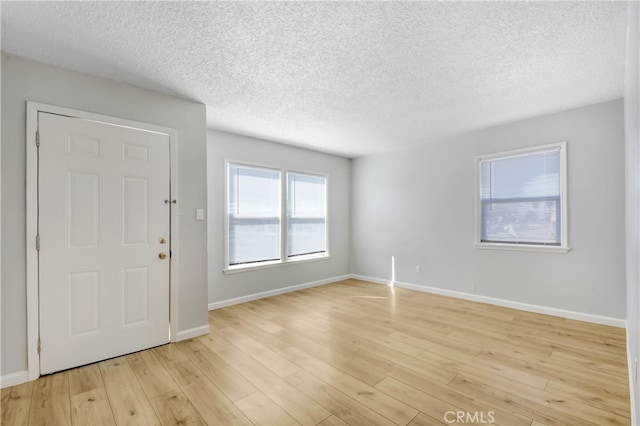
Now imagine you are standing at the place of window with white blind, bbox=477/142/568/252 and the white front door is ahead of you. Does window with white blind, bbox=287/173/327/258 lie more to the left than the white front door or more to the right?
right

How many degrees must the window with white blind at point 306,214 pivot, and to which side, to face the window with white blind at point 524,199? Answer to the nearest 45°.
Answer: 0° — it already faces it

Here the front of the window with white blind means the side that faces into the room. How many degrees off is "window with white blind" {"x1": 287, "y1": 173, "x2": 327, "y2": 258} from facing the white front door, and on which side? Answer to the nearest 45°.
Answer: approximately 90° to its right

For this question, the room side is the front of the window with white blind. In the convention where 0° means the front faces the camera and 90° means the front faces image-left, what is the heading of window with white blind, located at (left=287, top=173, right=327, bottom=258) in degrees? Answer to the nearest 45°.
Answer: approximately 315°
